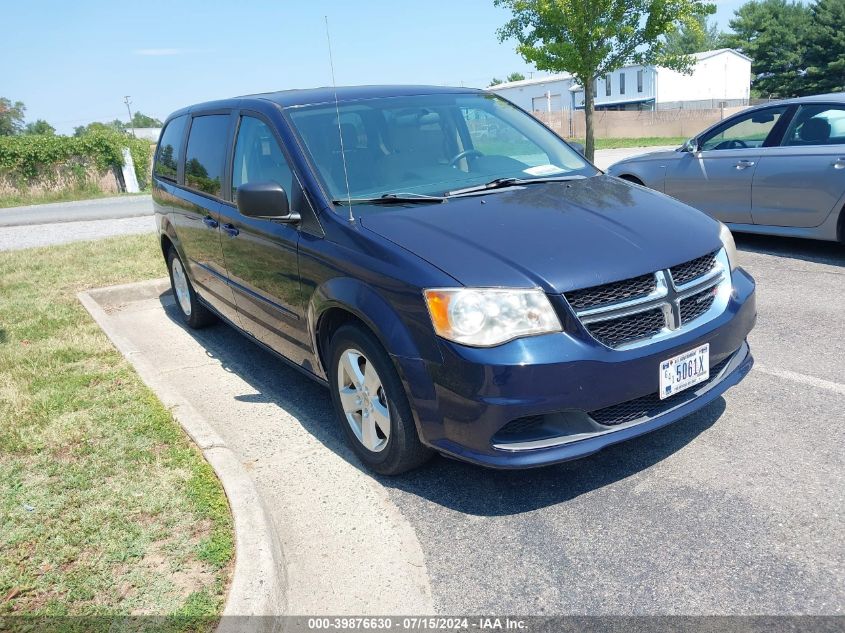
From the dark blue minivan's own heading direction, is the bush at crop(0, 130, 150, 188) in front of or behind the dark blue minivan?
behind

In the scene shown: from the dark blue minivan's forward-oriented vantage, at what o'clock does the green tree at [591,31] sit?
The green tree is roughly at 8 o'clock from the dark blue minivan.

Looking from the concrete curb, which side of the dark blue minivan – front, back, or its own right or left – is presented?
right

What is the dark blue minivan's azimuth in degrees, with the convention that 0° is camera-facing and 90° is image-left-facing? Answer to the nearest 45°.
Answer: approximately 315°

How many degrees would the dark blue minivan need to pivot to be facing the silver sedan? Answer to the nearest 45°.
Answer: approximately 90° to its left
